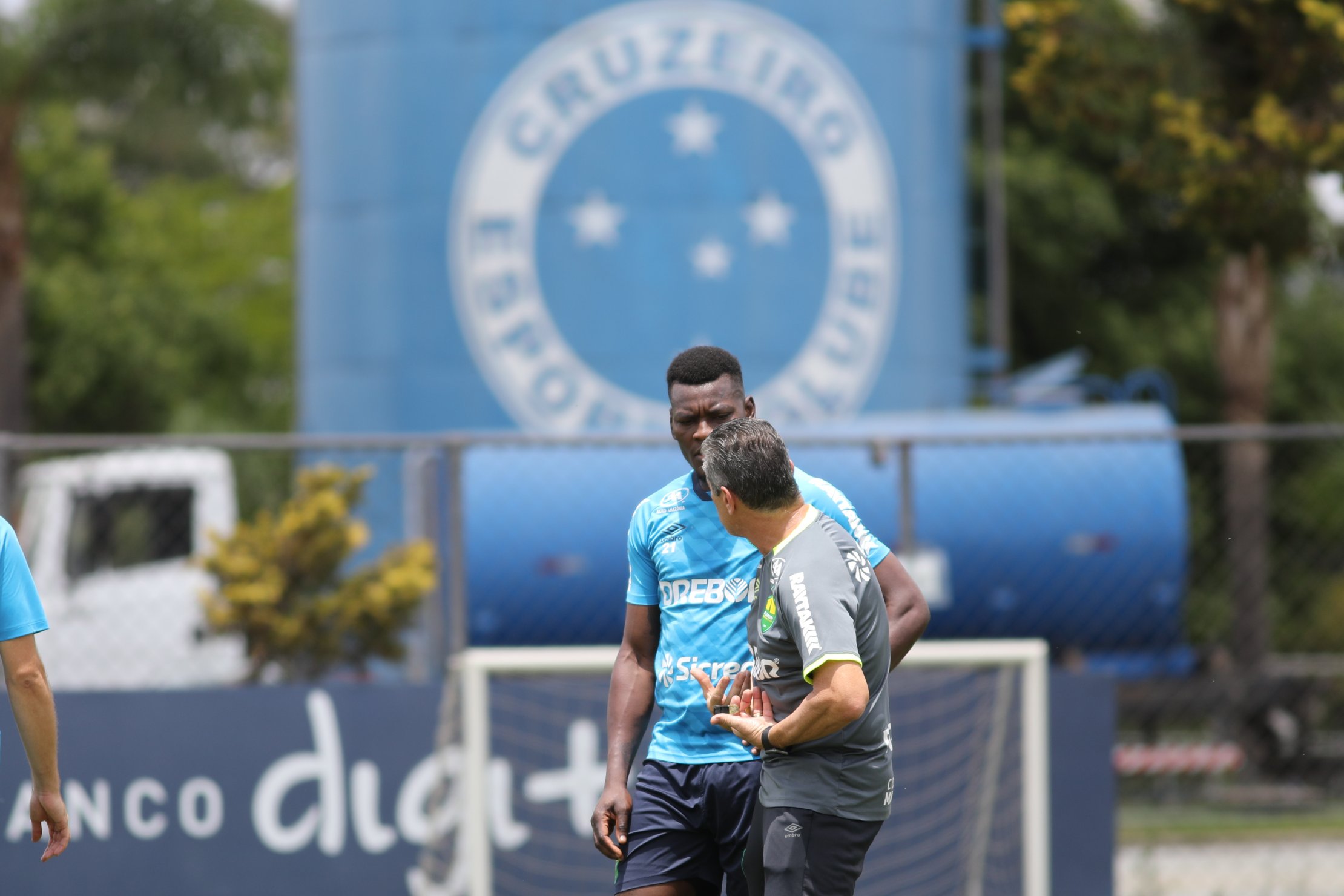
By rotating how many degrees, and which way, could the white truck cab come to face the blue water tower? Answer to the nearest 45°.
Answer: approximately 180°

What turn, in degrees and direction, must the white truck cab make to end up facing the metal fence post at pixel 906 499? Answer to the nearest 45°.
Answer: approximately 135° to its left

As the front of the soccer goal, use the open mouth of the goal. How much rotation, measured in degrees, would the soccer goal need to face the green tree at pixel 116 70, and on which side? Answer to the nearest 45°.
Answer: approximately 135° to its right

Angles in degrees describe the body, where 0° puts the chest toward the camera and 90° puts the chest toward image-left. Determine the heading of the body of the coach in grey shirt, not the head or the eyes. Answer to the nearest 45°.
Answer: approximately 90°

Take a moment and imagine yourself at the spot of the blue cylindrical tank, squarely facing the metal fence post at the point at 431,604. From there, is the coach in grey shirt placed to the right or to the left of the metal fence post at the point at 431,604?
left

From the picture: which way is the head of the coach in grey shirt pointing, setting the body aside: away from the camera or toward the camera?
away from the camera

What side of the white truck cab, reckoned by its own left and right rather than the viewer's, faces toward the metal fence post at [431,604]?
left

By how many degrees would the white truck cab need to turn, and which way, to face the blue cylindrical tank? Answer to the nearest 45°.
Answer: approximately 135° to its left
